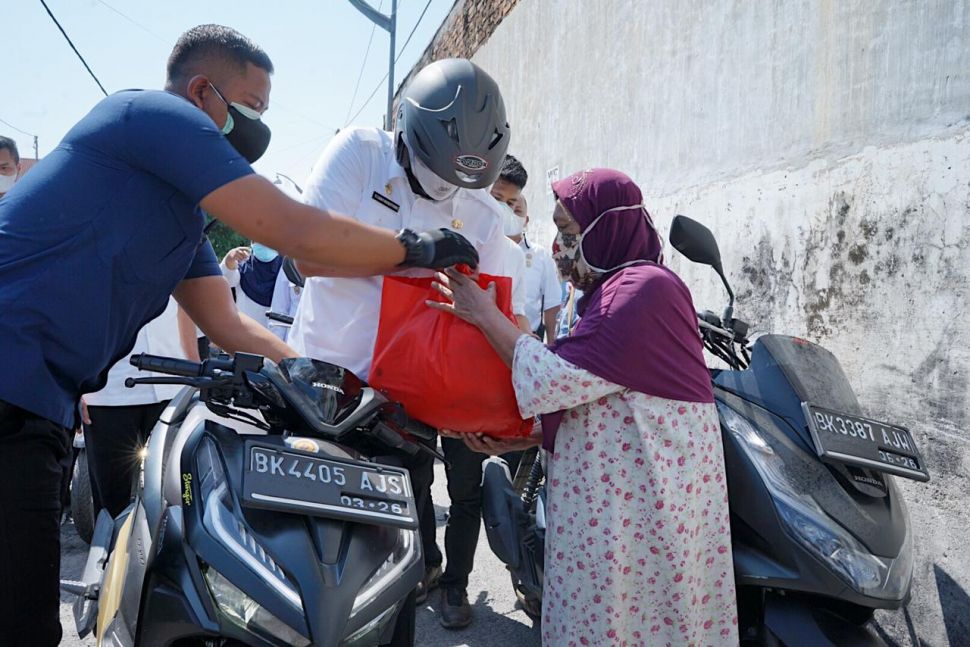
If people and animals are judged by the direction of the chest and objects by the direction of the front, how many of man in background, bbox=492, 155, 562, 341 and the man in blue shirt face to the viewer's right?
1

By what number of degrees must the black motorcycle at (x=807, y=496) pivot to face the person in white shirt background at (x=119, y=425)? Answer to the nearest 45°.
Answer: approximately 135° to its right

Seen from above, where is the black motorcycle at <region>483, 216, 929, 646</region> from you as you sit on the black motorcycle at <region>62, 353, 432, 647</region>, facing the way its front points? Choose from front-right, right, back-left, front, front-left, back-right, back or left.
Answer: front-left

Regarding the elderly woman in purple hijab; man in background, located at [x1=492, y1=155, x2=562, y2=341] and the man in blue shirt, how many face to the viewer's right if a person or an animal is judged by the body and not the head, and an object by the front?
1

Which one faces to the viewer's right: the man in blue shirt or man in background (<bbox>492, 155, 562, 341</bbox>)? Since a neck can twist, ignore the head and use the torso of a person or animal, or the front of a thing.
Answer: the man in blue shirt

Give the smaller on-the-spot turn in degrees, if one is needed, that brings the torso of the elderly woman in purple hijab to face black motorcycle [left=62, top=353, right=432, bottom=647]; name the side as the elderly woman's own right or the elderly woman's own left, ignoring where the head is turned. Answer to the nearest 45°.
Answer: approximately 45° to the elderly woman's own left

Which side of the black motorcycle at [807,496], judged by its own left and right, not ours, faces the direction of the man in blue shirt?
right

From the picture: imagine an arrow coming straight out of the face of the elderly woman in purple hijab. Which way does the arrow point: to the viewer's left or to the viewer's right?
to the viewer's left

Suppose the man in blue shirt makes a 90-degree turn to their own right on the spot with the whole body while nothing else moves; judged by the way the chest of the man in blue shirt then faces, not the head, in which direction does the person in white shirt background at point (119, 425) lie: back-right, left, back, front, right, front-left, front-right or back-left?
back

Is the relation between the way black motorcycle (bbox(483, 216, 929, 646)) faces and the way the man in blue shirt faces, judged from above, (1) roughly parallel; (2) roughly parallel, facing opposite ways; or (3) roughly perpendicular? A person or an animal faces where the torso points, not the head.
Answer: roughly perpendicular

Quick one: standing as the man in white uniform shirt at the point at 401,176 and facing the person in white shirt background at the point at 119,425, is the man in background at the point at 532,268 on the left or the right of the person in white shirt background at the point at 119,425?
right

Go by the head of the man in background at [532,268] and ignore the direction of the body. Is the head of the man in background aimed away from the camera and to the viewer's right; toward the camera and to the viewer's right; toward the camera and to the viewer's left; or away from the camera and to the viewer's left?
toward the camera and to the viewer's left

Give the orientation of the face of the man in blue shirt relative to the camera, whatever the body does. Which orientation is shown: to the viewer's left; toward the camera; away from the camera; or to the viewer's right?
to the viewer's right

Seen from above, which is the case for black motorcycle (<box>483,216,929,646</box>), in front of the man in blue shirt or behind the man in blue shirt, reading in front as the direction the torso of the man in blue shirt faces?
in front

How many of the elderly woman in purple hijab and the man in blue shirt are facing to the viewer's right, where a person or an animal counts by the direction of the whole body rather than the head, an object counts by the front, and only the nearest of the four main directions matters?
1

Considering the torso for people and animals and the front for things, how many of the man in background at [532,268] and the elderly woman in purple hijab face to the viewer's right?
0

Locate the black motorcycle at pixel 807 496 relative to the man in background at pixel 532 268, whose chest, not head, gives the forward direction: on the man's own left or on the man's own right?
on the man's own left
